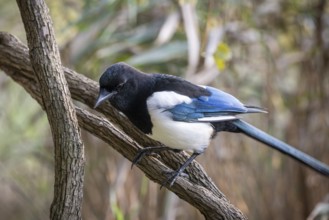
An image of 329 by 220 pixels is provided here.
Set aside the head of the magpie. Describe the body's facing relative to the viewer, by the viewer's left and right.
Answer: facing to the left of the viewer
